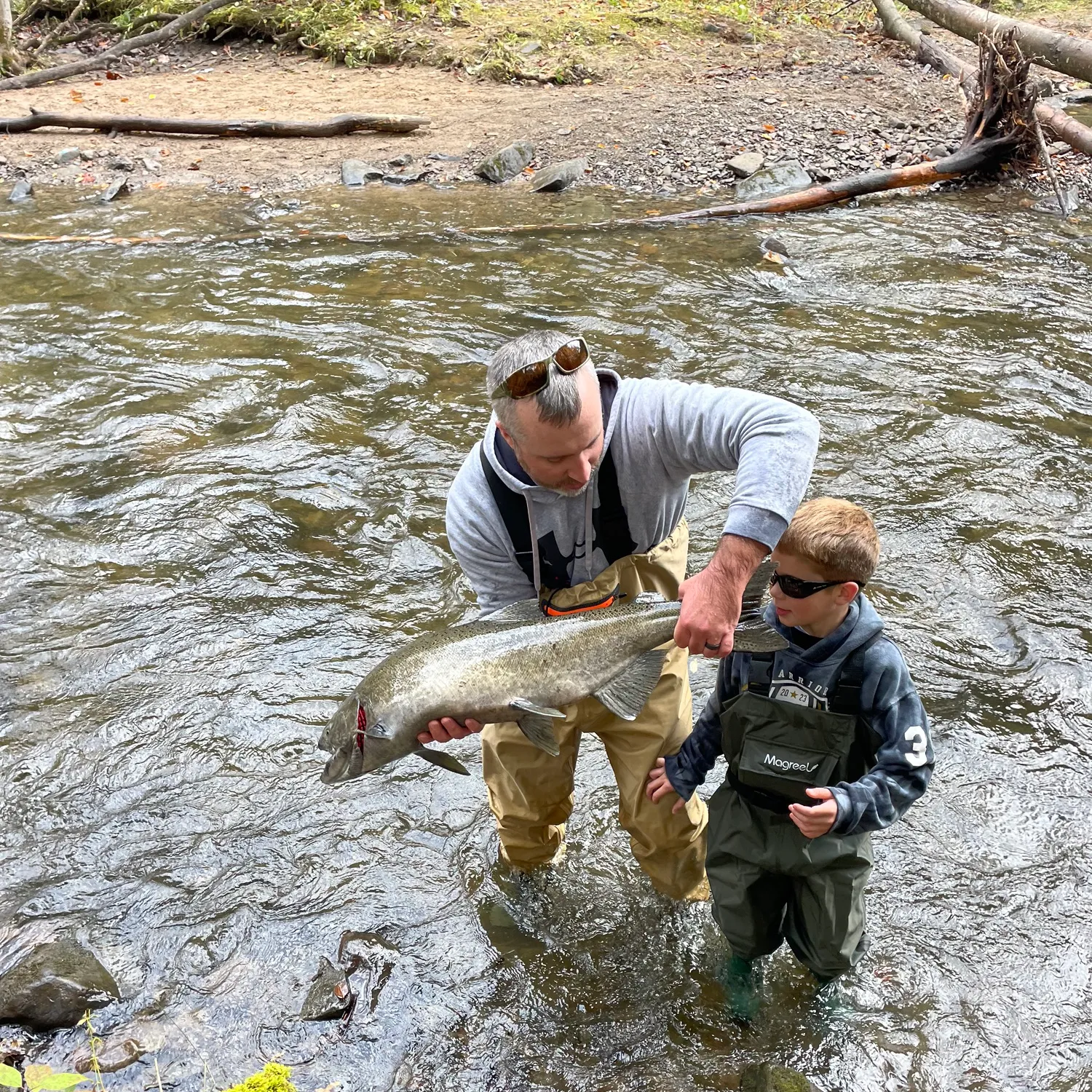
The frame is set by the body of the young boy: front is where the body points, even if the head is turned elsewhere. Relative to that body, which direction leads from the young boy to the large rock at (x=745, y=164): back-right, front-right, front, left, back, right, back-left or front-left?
back-right

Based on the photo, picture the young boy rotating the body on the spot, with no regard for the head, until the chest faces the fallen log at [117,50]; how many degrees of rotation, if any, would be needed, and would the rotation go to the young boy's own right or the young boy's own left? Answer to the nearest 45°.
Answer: approximately 90° to the young boy's own right

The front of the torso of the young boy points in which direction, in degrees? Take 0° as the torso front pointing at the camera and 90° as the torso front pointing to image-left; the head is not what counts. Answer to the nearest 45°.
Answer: approximately 45°

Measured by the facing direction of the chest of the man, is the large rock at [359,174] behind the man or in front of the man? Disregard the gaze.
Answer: behind

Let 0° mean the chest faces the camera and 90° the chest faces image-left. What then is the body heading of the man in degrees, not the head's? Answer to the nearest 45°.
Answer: approximately 0°

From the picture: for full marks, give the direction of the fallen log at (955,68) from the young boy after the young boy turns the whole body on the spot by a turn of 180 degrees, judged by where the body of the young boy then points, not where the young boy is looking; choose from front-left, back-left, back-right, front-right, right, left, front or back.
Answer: front-left

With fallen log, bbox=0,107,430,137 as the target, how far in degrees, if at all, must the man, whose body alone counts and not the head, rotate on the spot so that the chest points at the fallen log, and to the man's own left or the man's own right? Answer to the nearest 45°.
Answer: approximately 180°

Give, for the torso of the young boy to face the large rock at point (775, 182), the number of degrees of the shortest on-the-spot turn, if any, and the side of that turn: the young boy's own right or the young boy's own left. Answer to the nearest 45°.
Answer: approximately 135° to the young boy's own right

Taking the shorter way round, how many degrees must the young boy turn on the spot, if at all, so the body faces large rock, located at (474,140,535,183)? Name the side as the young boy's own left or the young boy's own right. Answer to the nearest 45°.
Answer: approximately 135° to the young boy's own right

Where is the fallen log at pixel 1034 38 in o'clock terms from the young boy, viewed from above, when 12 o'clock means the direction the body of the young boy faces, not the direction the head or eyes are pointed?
The fallen log is roughly at 5 o'clock from the young boy.
